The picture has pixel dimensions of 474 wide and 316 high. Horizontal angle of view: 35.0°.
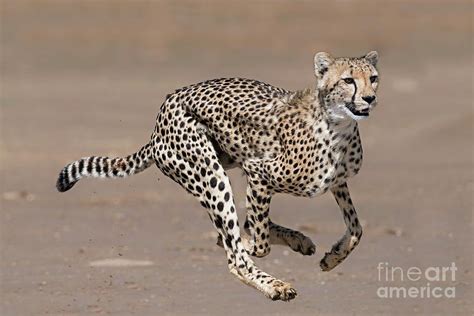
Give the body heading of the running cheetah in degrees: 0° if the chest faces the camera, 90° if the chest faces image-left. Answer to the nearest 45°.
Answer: approximately 315°
